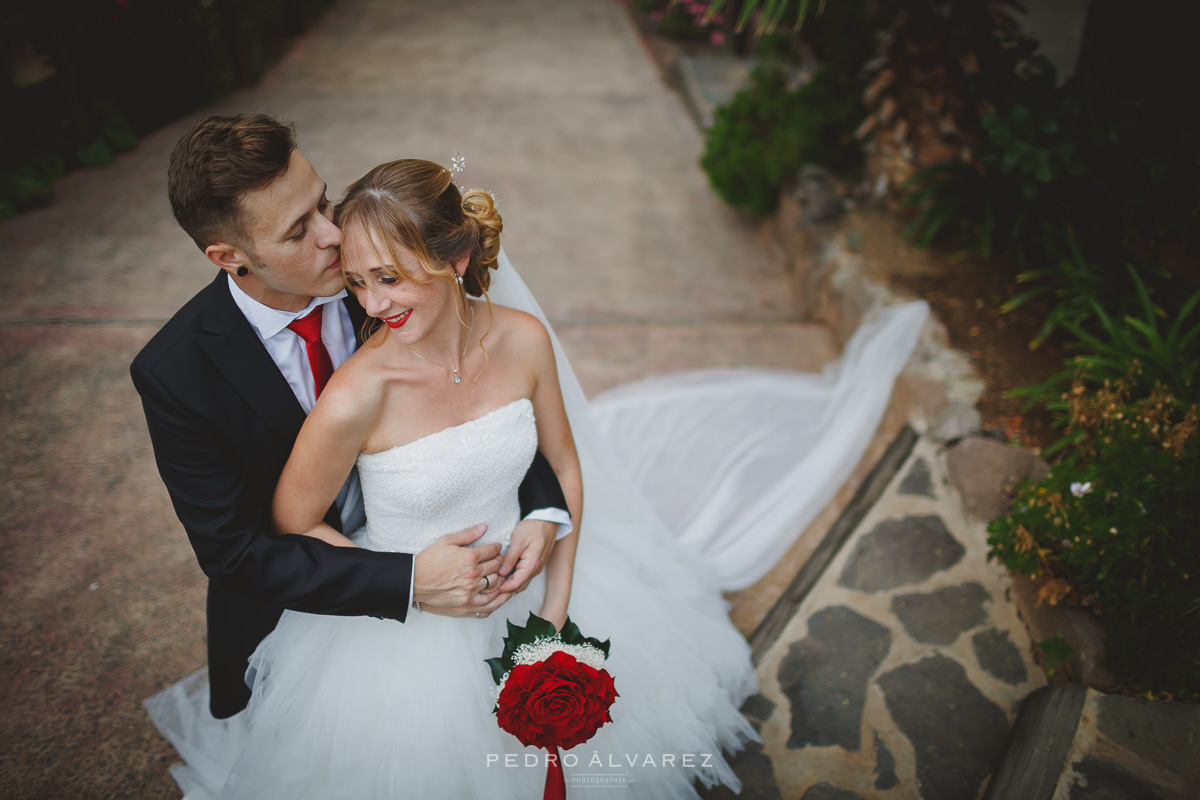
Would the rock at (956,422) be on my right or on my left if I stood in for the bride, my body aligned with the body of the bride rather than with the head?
on my left

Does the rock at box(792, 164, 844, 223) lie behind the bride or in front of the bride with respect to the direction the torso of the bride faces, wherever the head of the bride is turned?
behind

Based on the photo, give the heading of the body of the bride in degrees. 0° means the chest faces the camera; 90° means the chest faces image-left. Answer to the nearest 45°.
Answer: approximately 0°

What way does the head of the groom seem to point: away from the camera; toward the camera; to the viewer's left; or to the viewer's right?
to the viewer's right

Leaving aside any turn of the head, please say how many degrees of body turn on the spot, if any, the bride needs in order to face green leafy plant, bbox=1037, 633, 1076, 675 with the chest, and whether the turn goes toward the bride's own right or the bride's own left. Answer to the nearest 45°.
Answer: approximately 90° to the bride's own left

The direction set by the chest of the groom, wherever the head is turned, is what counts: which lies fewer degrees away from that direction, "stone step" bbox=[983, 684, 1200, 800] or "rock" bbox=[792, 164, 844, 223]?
the stone step

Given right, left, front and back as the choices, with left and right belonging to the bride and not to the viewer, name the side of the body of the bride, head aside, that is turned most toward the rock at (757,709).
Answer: left

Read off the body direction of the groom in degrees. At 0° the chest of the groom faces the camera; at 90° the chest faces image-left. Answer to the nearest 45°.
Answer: approximately 315°
